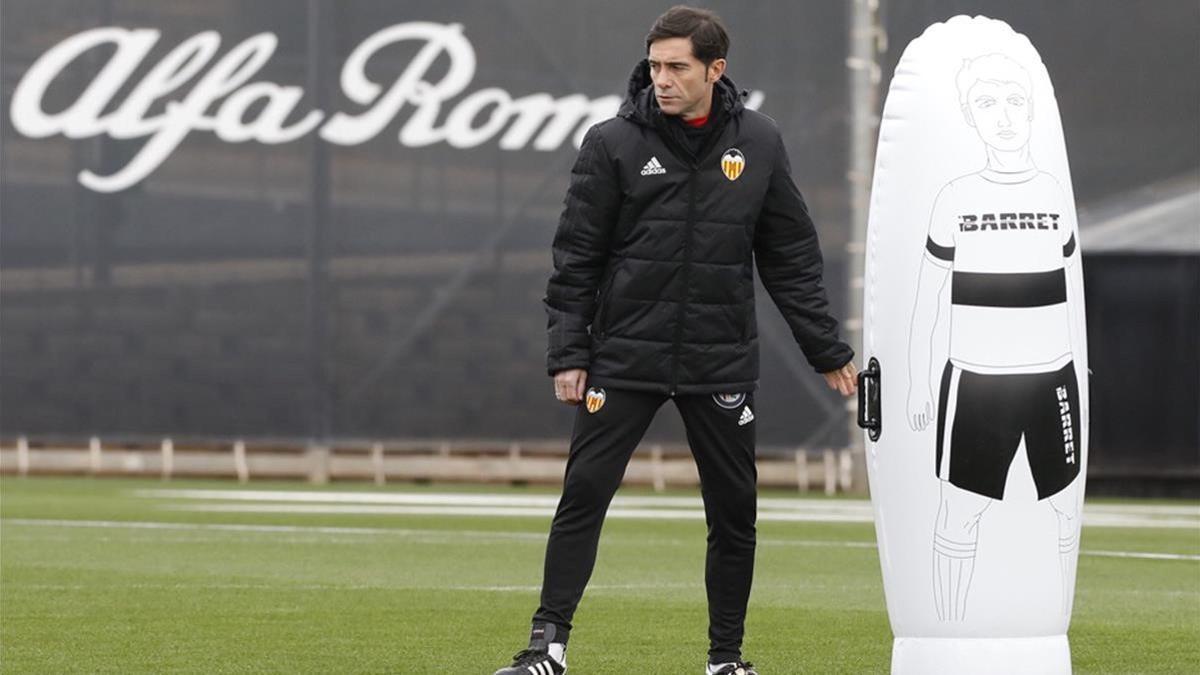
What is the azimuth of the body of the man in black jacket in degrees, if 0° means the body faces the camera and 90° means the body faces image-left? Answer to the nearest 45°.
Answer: approximately 0°
